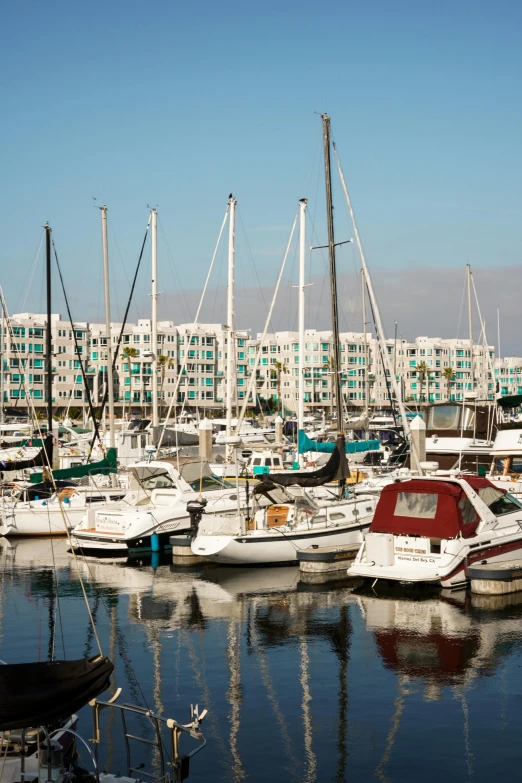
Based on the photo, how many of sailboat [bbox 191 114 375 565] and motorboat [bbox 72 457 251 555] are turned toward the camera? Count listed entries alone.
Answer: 0

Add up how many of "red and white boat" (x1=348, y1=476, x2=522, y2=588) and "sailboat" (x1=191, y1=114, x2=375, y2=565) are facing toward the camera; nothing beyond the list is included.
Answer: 0
